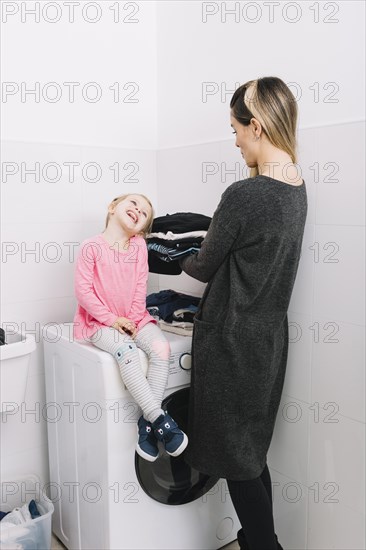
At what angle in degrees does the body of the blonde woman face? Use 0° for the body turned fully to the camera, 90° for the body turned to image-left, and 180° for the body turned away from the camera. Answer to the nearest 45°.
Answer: approximately 135°

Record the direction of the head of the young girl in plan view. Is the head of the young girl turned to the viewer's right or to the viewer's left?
to the viewer's right

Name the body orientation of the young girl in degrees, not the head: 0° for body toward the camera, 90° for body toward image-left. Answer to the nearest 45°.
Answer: approximately 315°

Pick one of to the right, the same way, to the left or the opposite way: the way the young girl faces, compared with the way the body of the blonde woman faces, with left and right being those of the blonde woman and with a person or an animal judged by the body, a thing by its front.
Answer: the opposite way
